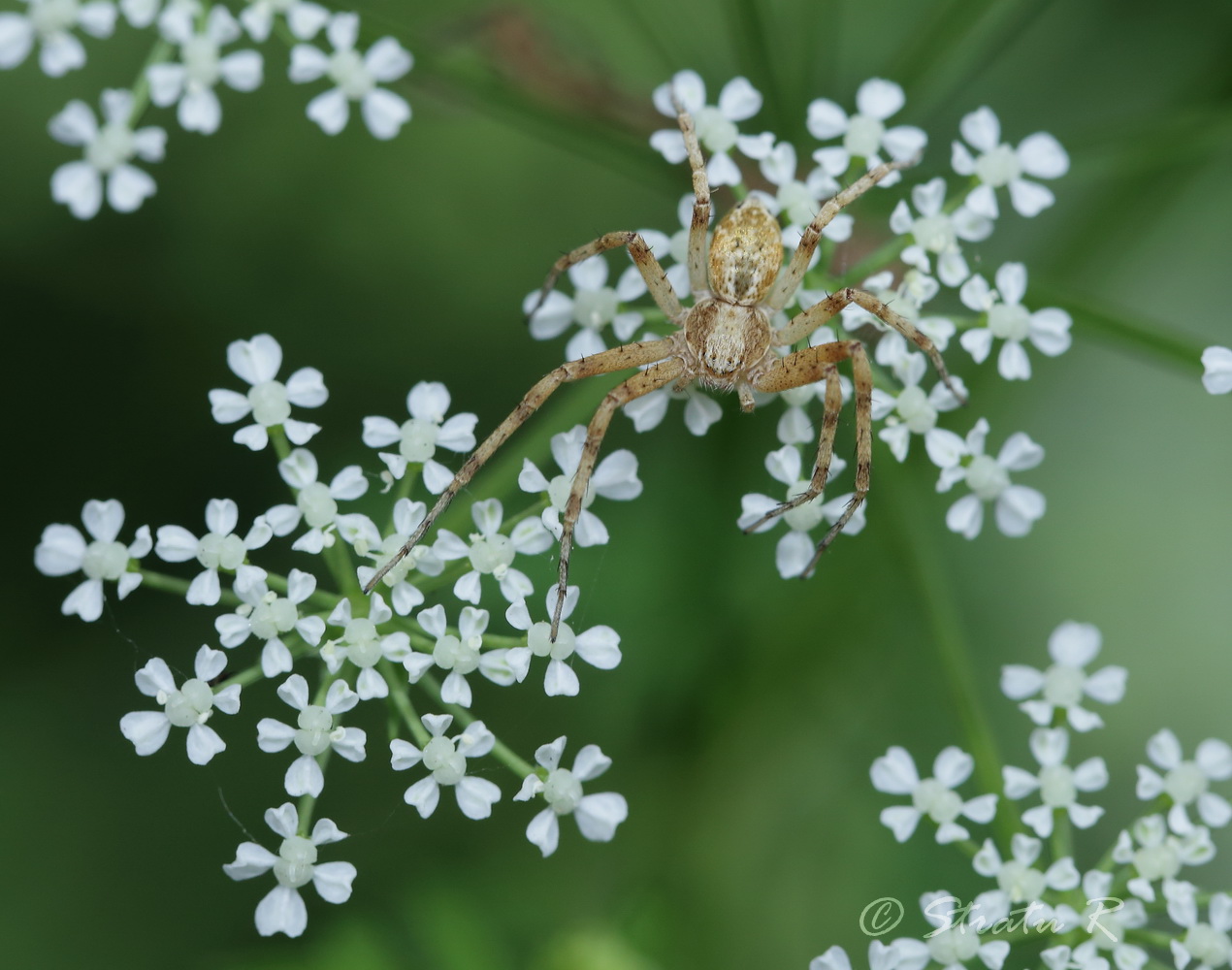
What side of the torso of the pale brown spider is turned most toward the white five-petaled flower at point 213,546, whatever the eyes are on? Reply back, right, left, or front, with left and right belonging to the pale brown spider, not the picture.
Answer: right

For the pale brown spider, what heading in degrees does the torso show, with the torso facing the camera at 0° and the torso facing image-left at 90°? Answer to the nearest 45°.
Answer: approximately 0°

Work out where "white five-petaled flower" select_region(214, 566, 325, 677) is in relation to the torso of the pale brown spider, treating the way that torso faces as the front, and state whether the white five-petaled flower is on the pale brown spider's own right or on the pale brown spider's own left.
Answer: on the pale brown spider's own right
